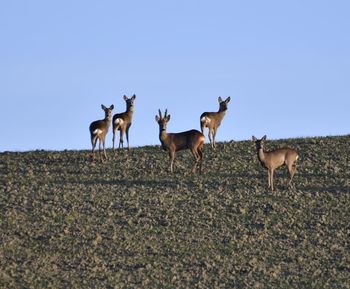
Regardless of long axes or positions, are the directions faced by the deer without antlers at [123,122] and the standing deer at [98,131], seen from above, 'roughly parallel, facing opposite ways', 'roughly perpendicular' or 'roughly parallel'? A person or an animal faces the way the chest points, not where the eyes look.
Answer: roughly parallel

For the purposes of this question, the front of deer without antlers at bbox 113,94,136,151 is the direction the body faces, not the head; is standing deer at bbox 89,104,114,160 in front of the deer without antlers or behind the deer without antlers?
behind

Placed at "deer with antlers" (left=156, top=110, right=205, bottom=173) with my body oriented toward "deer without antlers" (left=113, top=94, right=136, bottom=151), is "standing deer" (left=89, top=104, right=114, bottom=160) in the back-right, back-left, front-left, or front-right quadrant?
front-left

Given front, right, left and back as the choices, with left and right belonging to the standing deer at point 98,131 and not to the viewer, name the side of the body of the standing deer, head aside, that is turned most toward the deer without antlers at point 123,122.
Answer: front

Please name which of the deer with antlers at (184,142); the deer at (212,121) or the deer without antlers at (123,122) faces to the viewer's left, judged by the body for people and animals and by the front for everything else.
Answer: the deer with antlers at (184,142)

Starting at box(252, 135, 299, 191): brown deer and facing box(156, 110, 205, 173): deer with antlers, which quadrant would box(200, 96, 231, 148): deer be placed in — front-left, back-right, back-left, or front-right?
front-right

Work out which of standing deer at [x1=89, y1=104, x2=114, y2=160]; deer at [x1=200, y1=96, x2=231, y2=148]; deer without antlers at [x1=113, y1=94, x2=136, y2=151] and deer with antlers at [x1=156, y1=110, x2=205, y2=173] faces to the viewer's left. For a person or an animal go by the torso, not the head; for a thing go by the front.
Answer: deer with antlers at [x1=156, y1=110, x2=205, y2=173]

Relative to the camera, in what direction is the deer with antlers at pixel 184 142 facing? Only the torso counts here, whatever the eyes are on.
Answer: to the viewer's left

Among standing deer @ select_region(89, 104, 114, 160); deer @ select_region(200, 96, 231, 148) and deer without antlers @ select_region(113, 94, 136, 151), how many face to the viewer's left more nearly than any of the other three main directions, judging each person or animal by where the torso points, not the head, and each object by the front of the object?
0

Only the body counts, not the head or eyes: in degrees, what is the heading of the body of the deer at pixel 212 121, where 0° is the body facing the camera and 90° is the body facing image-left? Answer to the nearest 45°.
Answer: approximately 225°

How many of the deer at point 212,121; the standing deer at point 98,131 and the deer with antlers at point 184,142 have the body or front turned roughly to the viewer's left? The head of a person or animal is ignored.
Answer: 1

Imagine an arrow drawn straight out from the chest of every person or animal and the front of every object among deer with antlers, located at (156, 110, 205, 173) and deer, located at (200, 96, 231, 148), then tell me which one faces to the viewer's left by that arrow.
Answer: the deer with antlers

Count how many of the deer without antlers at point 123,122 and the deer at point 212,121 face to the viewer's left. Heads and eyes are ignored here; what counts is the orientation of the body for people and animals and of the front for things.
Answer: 0

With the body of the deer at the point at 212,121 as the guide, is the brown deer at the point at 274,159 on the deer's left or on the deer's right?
on the deer's right

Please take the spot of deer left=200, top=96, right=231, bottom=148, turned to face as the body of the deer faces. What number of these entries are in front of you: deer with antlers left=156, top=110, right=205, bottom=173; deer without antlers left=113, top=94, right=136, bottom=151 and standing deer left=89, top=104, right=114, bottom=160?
0

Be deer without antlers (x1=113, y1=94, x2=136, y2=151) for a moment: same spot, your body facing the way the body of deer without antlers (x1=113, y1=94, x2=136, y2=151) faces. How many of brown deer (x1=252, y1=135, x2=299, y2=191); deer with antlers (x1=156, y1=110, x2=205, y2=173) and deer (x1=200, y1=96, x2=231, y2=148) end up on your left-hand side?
0

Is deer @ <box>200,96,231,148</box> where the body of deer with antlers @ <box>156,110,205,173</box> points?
no
